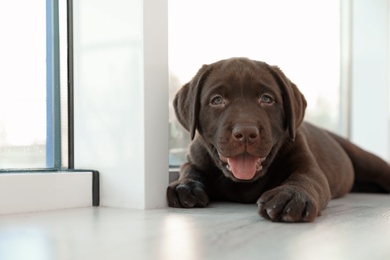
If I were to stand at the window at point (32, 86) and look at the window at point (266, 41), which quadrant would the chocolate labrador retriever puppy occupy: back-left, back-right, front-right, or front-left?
front-right

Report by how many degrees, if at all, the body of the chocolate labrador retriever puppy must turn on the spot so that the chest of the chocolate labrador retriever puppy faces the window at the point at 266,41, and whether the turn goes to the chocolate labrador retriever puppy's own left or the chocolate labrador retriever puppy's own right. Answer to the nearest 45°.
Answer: approximately 135° to the chocolate labrador retriever puppy's own right

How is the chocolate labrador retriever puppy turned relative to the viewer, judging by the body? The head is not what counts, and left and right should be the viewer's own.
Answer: facing the viewer and to the left of the viewer
